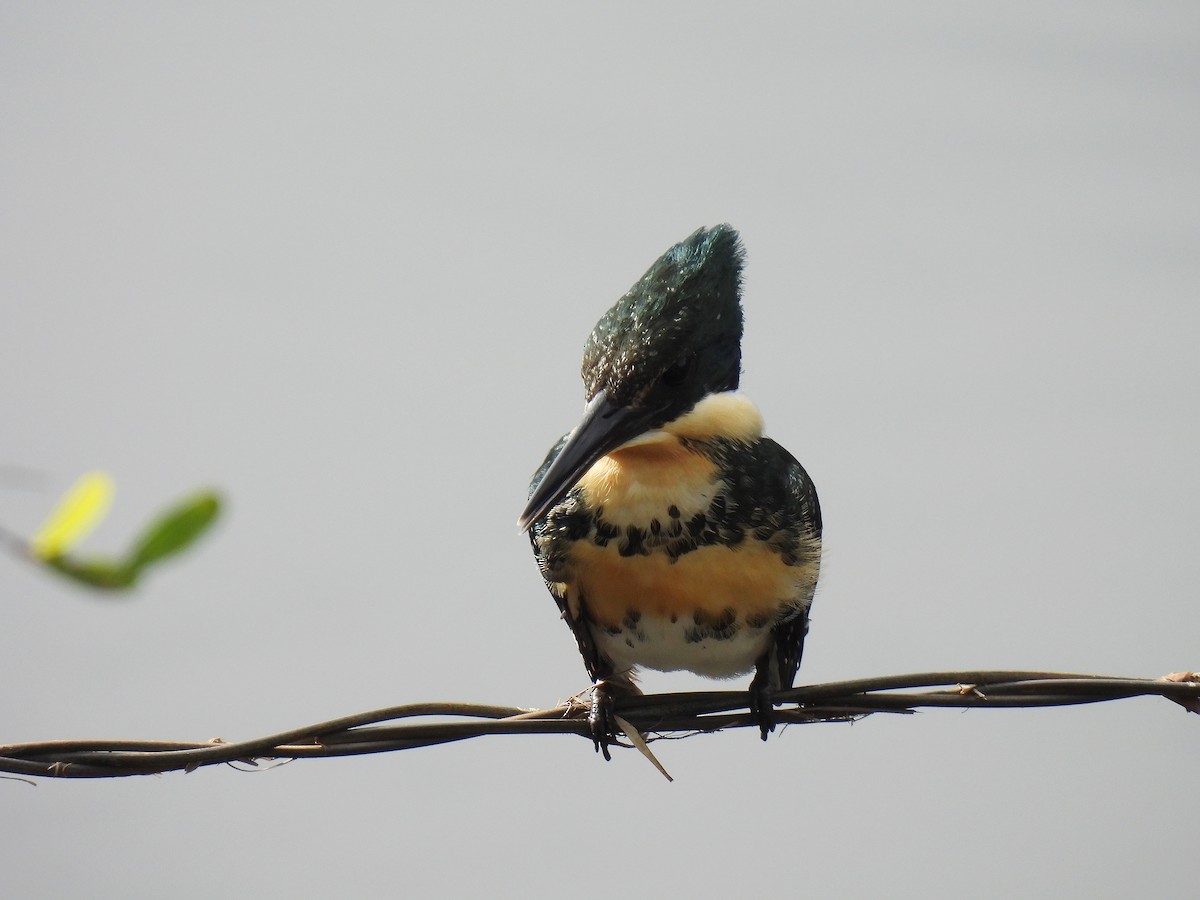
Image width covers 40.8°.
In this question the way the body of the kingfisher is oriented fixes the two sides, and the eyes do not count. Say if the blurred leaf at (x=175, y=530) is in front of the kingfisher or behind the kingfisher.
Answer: in front

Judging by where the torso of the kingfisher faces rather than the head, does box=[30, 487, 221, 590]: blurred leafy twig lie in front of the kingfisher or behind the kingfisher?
in front

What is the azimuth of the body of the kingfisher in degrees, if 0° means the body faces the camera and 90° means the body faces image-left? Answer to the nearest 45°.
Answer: approximately 0°
